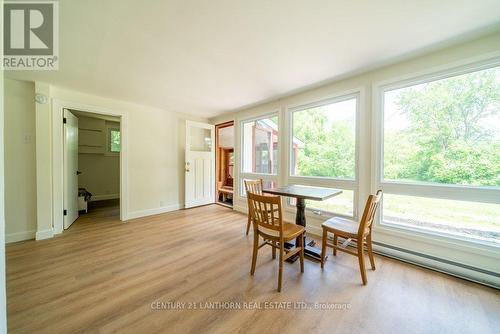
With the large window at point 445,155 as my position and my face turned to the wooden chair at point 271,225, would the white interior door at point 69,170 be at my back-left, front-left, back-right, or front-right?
front-right

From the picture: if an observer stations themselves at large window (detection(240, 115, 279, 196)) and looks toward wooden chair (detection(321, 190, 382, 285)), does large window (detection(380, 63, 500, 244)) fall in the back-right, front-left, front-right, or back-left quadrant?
front-left

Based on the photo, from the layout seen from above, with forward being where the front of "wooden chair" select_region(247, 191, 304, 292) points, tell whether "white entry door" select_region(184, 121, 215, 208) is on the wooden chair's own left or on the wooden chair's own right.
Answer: on the wooden chair's own left

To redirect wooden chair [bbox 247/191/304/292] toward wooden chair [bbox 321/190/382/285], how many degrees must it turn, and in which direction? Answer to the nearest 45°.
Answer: approximately 45° to its right

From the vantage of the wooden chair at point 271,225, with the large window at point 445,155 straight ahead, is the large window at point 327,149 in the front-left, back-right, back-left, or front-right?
front-left

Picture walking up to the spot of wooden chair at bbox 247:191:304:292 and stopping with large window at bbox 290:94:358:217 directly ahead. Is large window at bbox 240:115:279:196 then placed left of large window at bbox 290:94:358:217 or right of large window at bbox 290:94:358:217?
left

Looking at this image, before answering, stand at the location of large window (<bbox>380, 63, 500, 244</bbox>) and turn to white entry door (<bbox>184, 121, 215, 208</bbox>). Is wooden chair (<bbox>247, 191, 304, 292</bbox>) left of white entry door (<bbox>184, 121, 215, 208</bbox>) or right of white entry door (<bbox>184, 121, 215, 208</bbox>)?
left

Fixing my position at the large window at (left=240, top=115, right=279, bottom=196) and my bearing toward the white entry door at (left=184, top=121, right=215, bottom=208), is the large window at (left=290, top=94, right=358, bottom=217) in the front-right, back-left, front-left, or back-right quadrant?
back-left

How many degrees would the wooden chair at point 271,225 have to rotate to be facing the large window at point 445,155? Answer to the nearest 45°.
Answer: approximately 45° to its right

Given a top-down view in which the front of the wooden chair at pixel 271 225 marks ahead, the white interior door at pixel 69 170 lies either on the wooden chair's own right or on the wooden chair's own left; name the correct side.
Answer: on the wooden chair's own left

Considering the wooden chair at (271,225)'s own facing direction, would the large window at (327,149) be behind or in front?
in front

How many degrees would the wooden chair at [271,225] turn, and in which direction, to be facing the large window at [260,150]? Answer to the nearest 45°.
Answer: approximately 45° to its left

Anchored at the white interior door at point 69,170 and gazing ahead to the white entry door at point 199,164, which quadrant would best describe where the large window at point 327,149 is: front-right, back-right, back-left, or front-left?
front-right

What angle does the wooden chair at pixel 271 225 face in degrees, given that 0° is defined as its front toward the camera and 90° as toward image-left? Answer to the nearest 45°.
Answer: approximately 225°
